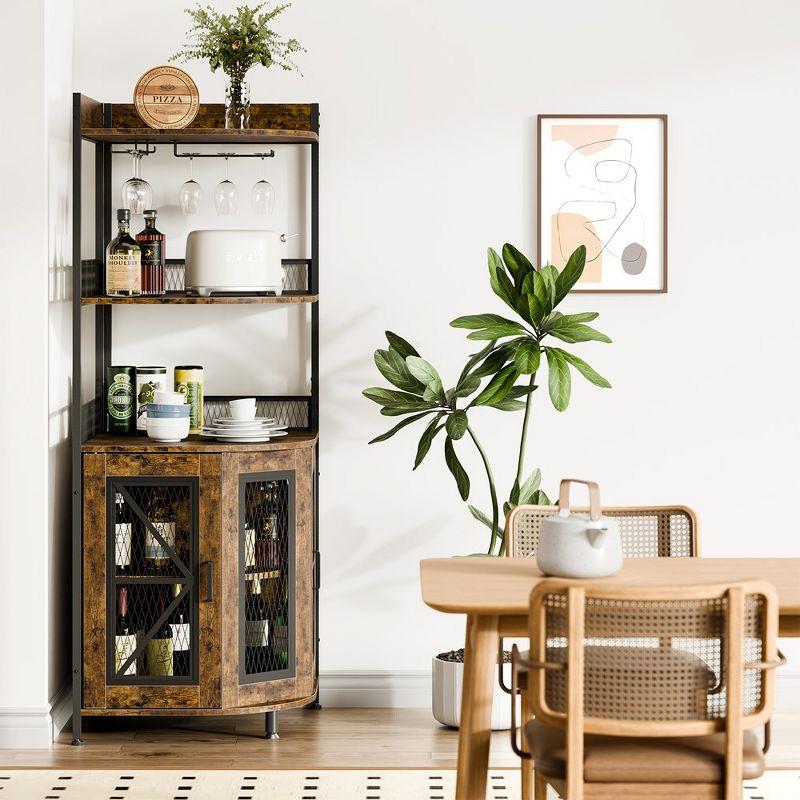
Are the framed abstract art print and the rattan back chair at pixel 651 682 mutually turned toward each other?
yes

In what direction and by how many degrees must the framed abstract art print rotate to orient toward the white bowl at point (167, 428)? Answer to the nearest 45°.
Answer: approximately 45° to its right

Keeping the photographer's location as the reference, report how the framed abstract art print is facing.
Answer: facing the viewer

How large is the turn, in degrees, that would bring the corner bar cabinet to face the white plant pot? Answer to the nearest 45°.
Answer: approximately 45° to its left

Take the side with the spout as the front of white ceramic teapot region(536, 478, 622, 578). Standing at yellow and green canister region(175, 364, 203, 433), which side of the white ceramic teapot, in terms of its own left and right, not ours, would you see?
back

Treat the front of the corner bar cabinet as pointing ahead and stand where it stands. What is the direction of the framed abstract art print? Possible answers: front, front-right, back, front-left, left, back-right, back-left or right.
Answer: front-left

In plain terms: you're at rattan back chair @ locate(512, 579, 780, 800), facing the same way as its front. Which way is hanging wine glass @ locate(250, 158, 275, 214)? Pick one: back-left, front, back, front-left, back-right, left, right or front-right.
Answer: front-left

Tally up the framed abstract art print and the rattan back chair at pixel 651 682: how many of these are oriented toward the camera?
1

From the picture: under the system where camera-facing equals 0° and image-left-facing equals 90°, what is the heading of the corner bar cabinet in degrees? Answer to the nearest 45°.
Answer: approximately 315°

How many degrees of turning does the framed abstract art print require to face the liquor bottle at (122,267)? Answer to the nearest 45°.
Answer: approximately 90° to its right

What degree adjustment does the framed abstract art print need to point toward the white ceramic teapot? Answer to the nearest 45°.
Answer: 0° — it already faces it

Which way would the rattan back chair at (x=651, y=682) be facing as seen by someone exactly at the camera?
facing away from the viewer

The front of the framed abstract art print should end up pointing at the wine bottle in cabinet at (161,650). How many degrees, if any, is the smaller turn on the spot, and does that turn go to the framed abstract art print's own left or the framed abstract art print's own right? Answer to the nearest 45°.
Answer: approximately 45° to the framed abstract art print's own right

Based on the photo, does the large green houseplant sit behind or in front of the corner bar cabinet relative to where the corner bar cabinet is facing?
in front

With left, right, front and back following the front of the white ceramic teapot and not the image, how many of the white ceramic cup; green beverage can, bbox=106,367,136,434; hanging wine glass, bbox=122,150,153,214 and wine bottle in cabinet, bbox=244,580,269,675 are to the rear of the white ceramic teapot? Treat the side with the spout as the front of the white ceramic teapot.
4

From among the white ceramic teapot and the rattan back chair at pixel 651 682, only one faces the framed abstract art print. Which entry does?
the rattan back chair
